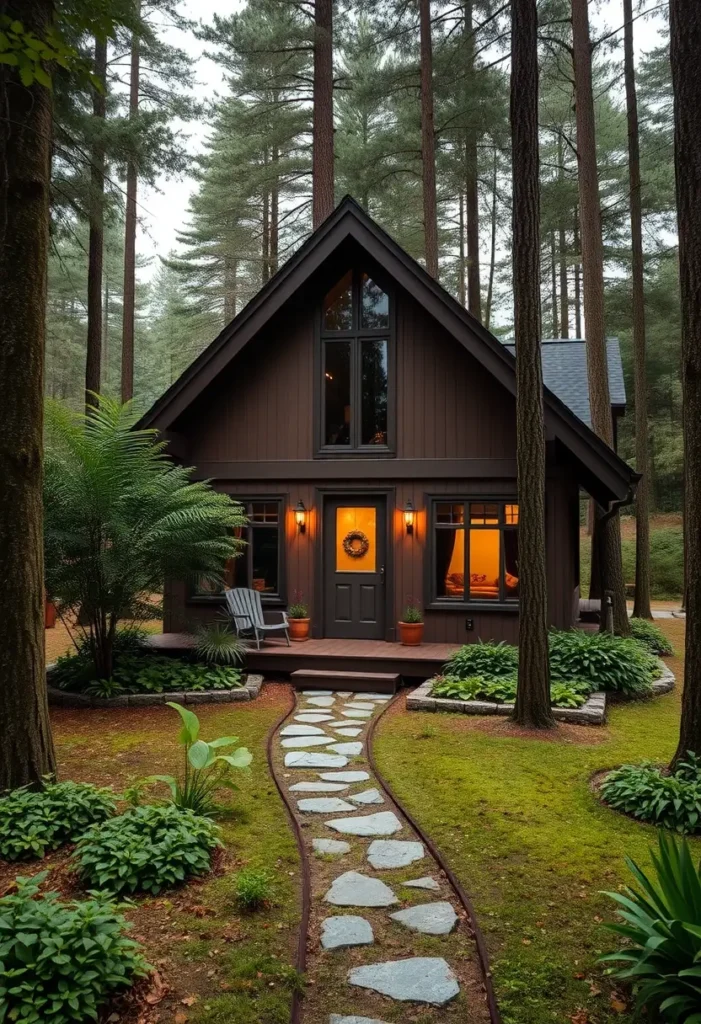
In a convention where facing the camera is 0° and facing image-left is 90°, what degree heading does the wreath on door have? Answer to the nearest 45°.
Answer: approximately 0°

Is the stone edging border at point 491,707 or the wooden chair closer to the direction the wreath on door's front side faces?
the stone edging border

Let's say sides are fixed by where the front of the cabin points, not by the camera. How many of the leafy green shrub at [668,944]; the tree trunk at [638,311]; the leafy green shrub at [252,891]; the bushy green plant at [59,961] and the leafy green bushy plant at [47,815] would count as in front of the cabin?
4

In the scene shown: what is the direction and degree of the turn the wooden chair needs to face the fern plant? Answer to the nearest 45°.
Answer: approximately 90° to its right

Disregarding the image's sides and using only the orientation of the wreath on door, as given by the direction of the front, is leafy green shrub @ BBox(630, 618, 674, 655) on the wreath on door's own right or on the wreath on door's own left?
on the wreath on door's own left

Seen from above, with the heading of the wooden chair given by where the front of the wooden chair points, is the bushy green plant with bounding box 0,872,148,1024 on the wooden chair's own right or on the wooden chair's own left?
on the wooden chair's own right
